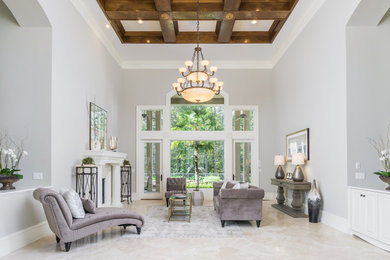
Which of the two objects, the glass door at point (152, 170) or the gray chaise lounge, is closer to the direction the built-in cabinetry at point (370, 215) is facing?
the gray chaise lounge

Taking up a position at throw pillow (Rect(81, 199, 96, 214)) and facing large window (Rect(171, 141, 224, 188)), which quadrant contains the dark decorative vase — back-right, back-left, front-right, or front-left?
front-right

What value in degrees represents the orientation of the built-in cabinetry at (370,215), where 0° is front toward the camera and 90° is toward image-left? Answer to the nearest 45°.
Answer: approximately 45°

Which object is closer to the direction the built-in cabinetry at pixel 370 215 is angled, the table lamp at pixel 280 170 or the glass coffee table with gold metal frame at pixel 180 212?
the glass coffee table with gold metal frame
